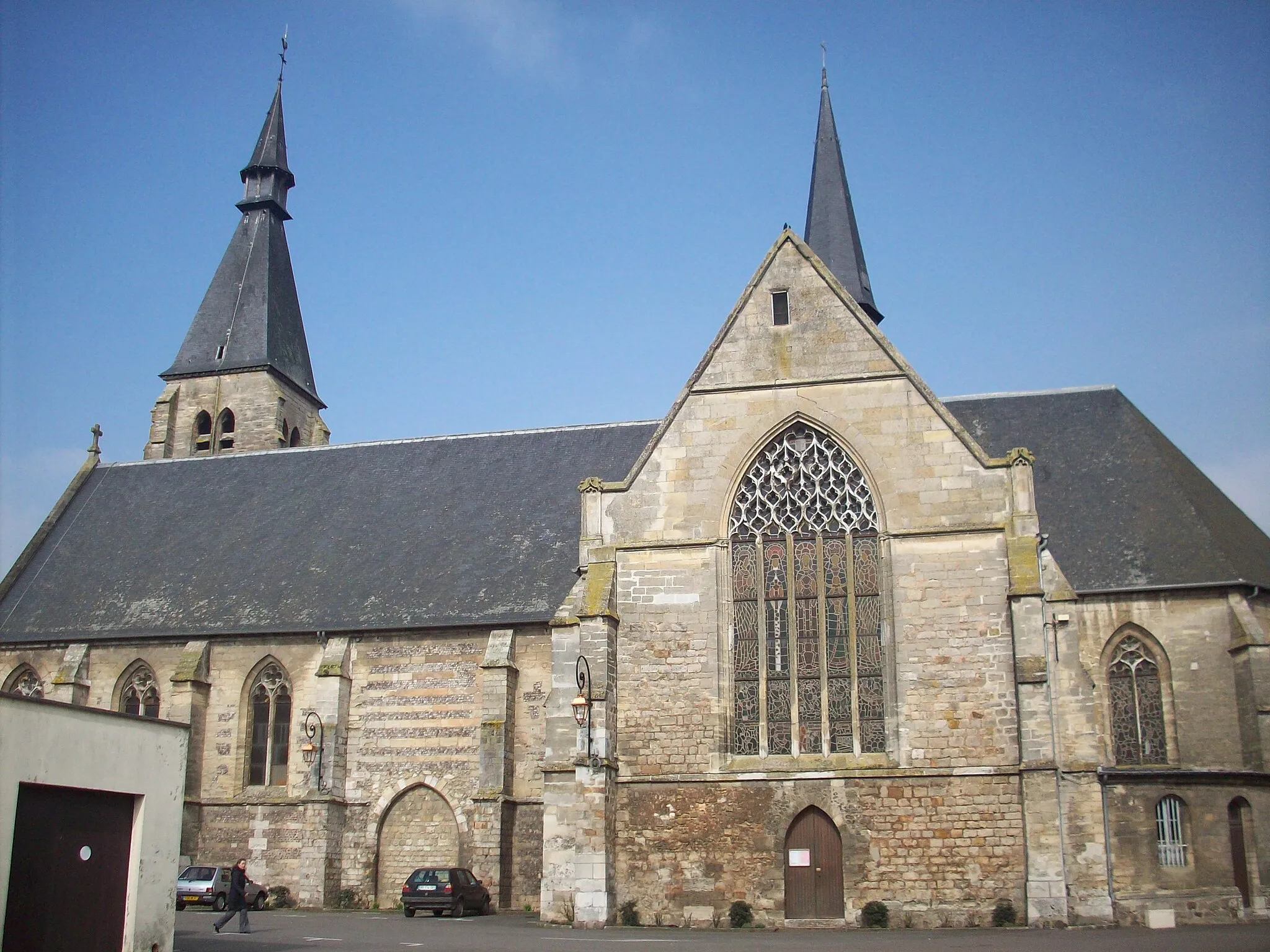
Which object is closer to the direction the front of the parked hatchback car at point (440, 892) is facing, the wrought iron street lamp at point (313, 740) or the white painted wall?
the wrought iron street lamp

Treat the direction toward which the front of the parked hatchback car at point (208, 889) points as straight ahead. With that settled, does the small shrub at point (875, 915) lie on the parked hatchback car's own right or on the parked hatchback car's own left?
on the parked hatchback car's own right

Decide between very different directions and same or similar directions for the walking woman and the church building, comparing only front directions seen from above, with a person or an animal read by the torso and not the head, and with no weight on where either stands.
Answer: very different directions
